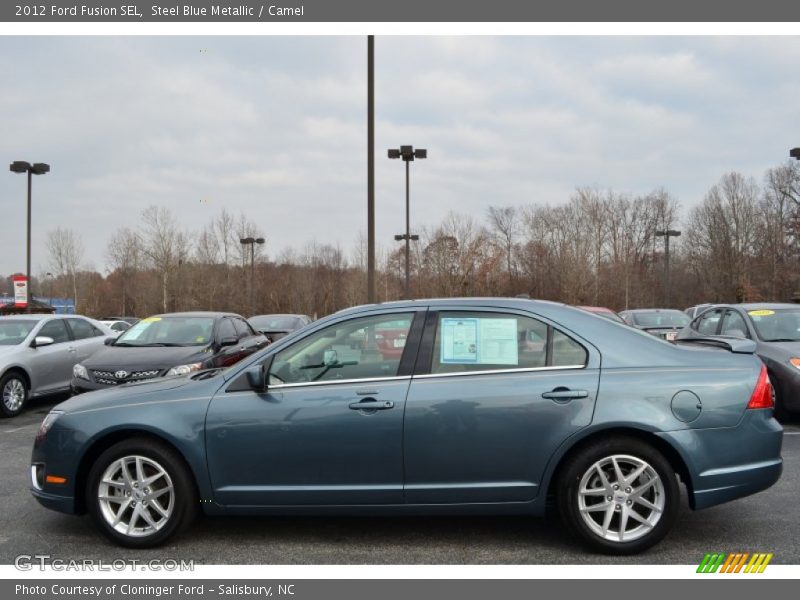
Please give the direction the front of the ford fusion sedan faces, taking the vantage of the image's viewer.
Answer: facing to the left of the viewer

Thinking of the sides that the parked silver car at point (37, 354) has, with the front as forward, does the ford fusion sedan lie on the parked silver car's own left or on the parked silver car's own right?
on the parked silver car's own left

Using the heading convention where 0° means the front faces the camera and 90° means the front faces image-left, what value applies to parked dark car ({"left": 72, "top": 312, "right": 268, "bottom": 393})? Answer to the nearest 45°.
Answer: approximately 45°

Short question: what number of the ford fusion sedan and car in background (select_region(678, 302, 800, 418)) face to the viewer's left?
1

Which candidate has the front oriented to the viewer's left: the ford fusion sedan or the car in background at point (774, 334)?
the ford fusion sedan

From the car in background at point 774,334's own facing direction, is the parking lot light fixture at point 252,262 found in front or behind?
behind

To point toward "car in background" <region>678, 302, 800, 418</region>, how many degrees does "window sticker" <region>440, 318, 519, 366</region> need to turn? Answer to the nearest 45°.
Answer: approximately 135° to its left

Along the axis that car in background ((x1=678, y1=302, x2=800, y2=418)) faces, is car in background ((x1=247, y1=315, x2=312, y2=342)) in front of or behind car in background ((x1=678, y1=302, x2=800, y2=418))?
behind
